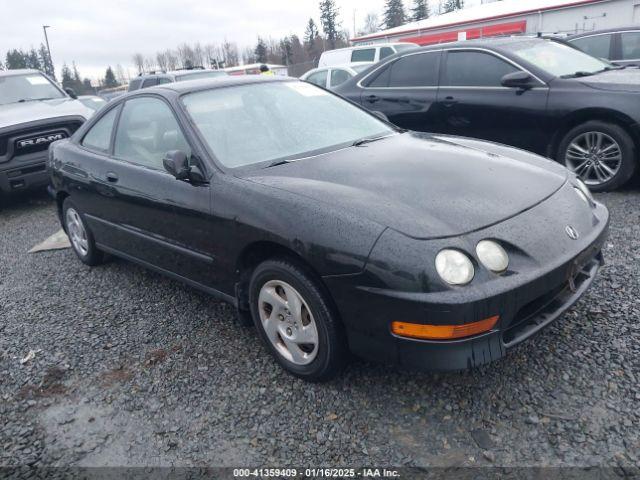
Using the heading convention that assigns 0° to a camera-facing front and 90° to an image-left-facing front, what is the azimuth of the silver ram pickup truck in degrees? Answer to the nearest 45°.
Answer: approximately 315°

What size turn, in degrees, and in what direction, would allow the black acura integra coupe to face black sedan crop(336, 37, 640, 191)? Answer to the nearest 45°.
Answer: approximately 90° to its left

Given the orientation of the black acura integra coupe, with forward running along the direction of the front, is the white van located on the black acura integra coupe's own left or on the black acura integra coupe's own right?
on the black acura integra coupe's own left

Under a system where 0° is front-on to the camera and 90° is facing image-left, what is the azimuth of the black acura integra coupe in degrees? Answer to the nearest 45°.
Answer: approximately 315°

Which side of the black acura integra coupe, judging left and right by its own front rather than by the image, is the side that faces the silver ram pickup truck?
back
